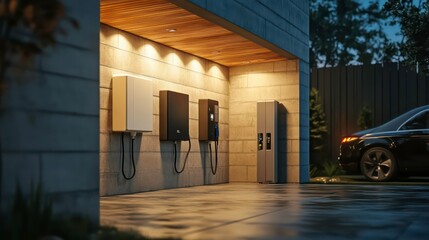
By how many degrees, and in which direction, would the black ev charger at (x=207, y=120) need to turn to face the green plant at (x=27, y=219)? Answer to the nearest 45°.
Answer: approximately 45° to its right

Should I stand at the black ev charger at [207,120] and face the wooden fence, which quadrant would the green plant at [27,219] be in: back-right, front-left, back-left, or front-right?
back-right

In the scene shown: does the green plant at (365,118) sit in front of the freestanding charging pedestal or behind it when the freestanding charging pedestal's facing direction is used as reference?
behind

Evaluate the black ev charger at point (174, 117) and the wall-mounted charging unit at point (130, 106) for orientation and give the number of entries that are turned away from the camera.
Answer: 0

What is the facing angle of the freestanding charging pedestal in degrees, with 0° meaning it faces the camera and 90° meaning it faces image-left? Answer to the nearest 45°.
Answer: approximately 0°

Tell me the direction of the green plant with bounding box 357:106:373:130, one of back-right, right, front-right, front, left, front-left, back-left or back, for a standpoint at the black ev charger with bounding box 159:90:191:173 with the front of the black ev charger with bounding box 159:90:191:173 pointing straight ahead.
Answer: left

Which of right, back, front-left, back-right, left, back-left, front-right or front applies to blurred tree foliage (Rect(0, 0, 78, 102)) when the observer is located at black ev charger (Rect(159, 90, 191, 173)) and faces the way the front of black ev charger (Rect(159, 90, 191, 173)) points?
front-right

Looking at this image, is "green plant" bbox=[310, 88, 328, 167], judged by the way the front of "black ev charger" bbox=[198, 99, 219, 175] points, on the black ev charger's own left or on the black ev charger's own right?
on the black ev charger's own left

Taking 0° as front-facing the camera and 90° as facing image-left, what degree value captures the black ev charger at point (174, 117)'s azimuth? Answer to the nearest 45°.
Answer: approximately 315°

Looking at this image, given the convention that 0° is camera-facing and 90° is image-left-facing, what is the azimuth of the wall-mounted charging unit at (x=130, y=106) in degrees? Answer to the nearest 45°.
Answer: approximately 315°

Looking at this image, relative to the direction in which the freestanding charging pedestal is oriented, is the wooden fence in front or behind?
behind

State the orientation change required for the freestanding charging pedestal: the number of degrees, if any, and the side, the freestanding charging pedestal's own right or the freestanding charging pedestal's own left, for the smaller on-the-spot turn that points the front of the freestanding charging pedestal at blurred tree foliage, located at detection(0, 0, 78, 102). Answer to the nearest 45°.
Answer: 0° — it already faces it

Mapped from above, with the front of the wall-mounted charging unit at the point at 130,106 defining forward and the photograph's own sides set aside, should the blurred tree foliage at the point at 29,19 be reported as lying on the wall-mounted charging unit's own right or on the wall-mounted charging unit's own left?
on the wall-mounted charging unit's own right
